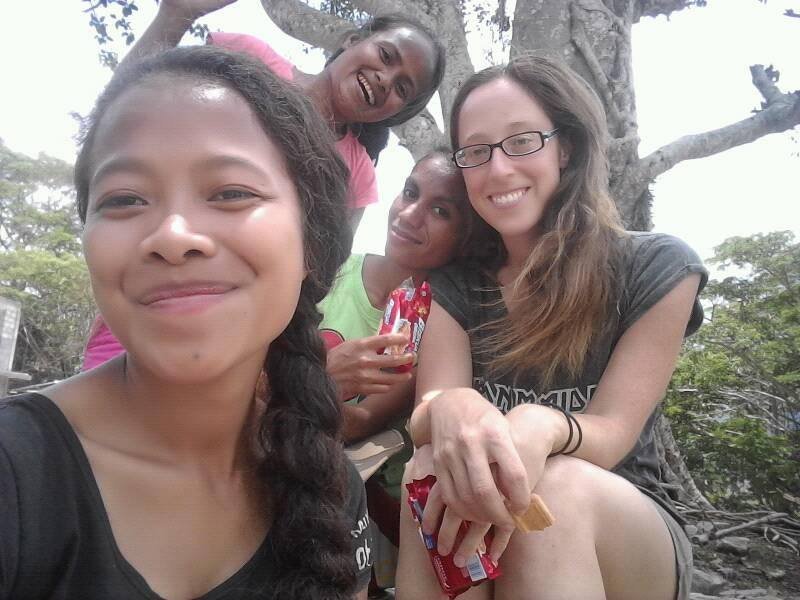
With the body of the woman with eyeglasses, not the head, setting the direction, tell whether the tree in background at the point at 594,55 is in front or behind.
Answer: behind

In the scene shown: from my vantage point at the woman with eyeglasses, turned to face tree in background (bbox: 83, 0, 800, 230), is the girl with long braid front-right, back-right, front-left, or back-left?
back-left

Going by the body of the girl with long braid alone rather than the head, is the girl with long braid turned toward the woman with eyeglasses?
no

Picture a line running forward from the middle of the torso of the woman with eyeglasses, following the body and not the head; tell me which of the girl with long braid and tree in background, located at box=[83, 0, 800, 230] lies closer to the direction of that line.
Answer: the girl with long braid

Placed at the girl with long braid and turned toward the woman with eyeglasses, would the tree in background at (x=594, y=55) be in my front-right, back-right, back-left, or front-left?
front-left

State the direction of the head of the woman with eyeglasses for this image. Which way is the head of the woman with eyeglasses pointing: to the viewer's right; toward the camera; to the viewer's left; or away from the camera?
toward the camera

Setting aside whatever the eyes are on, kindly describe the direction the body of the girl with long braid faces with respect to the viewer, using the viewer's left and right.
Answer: facing the viewer

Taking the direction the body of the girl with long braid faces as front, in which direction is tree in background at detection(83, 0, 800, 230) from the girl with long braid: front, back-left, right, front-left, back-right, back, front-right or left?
back-left

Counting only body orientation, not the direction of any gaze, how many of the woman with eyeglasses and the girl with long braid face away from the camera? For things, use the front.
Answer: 0
